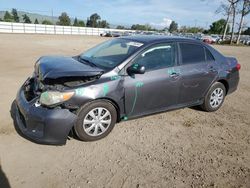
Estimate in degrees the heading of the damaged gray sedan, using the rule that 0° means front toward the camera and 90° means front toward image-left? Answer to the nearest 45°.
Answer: approximately 45°
